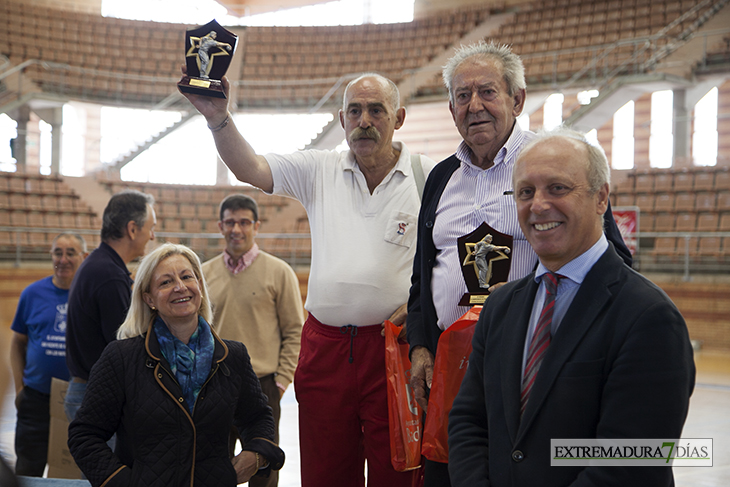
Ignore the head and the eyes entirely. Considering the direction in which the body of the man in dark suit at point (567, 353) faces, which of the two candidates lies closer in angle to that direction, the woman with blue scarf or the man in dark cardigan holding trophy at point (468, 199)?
the woman with blue scarf

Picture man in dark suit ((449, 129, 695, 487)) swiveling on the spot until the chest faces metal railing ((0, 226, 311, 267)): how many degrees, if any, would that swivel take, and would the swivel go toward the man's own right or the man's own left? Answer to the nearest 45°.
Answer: approximately 90° to the man's own right

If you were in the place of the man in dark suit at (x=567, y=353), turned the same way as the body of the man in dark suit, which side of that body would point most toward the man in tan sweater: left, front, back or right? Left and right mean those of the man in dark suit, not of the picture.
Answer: right

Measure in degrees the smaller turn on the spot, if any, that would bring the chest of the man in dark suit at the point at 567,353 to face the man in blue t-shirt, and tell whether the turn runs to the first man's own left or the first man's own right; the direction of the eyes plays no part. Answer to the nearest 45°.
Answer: approximately 90° to the first man's own right
